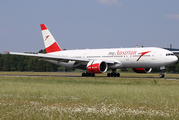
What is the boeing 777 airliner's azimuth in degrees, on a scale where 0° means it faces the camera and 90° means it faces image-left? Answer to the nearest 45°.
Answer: approximately 315°
